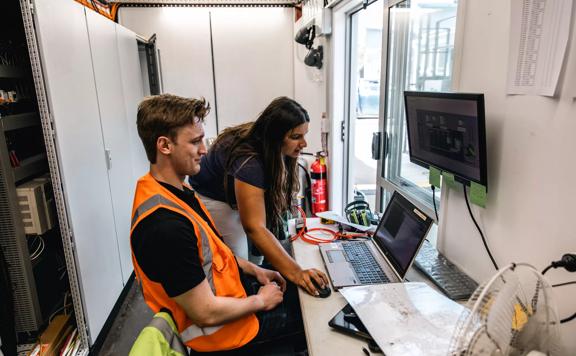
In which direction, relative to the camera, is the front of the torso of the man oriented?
to the viewer's right

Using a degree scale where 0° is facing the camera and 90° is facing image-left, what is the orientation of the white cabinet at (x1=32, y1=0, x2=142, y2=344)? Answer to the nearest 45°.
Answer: approximately 315°

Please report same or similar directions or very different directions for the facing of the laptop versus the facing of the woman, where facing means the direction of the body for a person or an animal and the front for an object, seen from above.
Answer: very different directions

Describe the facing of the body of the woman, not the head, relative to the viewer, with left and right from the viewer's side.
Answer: facing to the right of the viewer

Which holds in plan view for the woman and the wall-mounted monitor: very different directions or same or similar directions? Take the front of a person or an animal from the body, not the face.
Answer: very different directions

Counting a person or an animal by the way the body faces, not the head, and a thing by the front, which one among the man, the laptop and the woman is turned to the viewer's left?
the laptop

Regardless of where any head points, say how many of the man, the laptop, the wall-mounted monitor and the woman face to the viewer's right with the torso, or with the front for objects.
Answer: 2

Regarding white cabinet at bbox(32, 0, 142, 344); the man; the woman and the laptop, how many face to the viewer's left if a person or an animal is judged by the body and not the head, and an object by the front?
1

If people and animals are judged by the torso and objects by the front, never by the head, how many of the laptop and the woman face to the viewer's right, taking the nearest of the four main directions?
1

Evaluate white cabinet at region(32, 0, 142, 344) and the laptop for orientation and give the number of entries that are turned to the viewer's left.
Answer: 1

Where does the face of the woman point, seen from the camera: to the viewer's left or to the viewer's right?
to the viewer's right

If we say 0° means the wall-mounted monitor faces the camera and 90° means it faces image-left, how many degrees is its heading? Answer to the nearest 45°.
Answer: approximately 45°

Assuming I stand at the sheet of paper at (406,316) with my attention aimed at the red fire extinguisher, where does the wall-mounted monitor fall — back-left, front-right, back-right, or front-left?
front-right

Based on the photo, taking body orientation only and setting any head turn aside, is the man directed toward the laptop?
yes

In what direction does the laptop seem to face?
to the viewer's left
